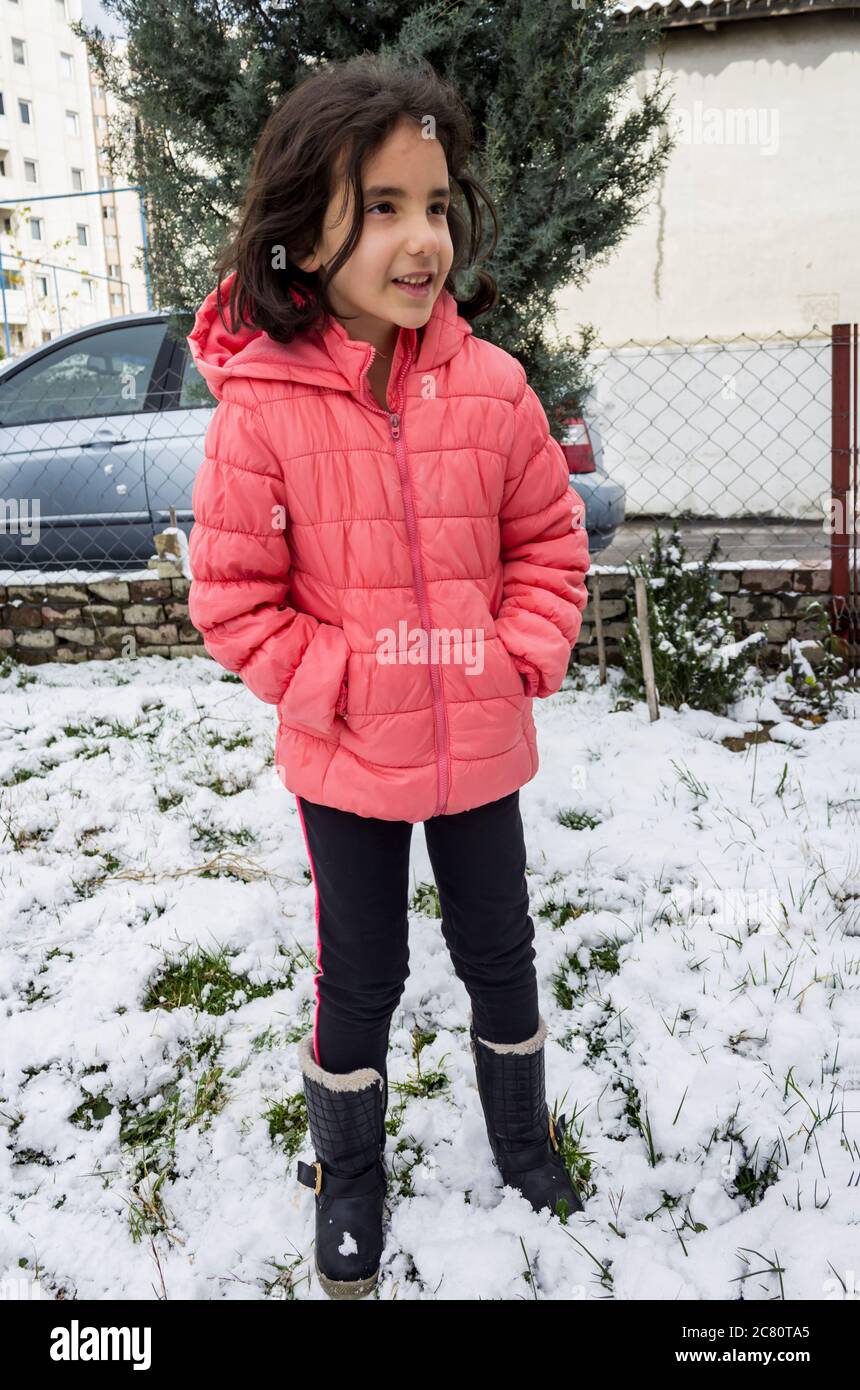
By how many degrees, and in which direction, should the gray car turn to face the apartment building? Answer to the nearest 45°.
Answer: approximately 90° to its right

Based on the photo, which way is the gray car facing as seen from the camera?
to the viewer's left

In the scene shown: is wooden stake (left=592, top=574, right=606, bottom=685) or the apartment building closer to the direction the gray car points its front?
the apartment building

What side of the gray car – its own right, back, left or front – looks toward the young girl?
left
